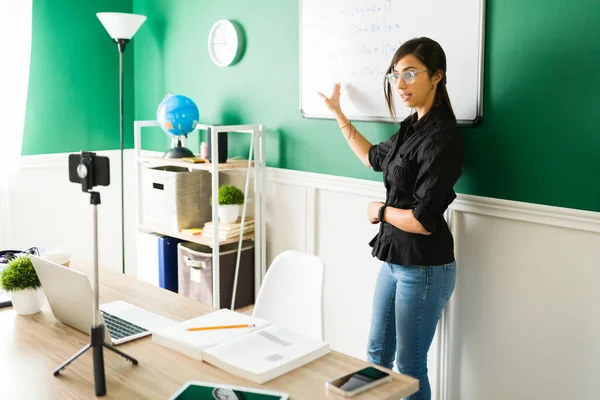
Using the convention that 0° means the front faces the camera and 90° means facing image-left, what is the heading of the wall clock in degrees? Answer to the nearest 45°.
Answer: approximately 45°

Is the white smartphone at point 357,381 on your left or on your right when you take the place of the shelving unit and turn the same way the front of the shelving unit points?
on your left

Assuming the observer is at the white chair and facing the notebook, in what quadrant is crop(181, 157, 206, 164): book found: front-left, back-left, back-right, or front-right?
back-right

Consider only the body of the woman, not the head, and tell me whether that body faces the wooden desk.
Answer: yes

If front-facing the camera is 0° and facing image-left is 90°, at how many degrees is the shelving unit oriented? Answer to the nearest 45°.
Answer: approximately 45°

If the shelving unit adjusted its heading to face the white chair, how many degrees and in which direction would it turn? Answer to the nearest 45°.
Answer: approximately 45° to its left

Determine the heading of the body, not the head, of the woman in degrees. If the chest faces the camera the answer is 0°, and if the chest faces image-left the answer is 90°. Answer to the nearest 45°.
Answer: approximately 45°

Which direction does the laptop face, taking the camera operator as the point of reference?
facing away from the viewer and to the right of the viewer

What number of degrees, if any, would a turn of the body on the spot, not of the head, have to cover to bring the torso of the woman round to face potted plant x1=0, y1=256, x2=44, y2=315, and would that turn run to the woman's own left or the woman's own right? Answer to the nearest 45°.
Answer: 0° — they already face it
